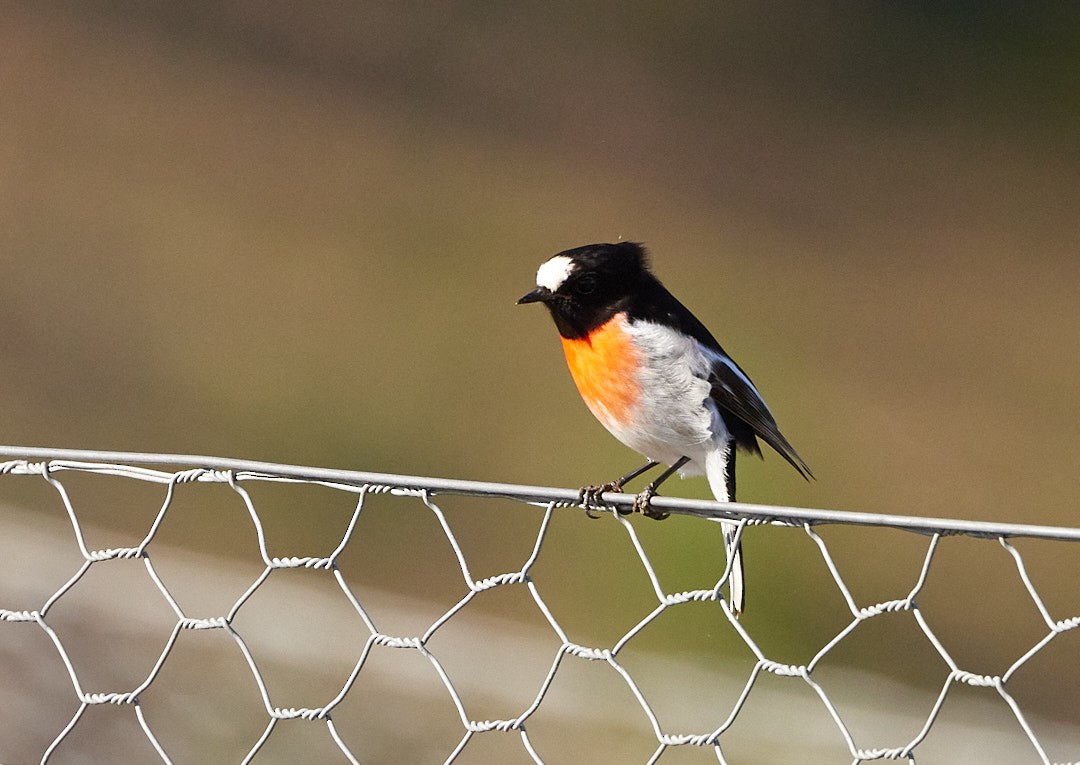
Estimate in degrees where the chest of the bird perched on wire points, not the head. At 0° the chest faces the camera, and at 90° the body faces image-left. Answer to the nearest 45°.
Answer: approximately 45°
